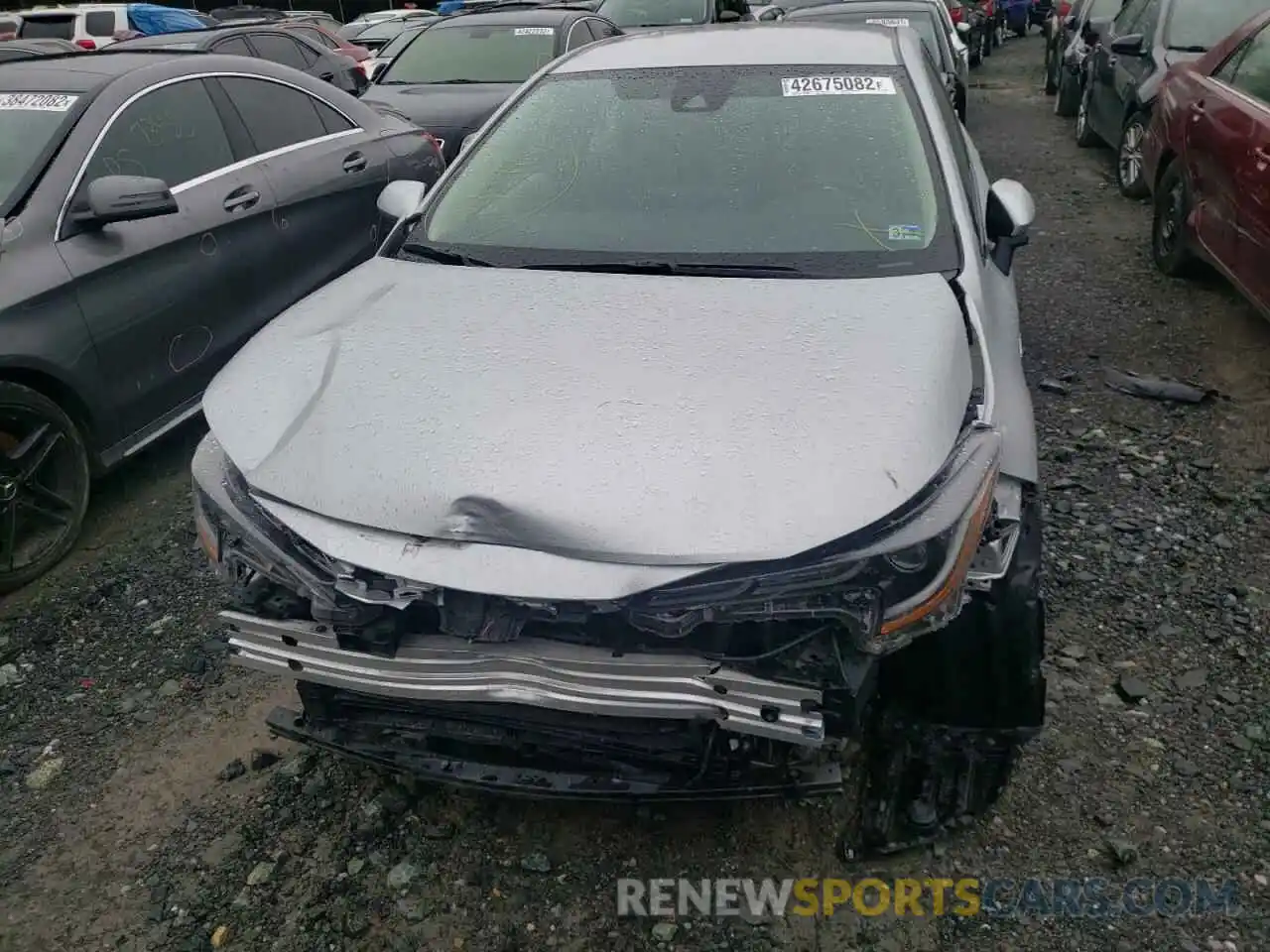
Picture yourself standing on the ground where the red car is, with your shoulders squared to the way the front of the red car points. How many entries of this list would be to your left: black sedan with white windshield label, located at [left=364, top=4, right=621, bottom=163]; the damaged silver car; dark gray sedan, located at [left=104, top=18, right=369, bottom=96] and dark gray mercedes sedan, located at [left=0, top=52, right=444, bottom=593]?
0

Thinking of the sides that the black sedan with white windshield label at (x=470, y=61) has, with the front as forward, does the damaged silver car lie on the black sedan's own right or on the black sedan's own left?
on the black sedan's own left

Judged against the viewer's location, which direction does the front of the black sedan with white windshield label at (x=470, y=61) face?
facing the viewer and to the left of the viewer

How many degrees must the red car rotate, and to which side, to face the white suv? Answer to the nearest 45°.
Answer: approximately 135° to its right

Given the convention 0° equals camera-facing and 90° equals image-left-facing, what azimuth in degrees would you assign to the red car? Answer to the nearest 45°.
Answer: approximately 315°

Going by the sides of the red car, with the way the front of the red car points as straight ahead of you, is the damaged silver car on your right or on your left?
on your right

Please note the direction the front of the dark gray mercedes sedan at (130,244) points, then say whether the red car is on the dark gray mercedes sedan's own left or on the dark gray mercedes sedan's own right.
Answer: on the dark gray mercedes sedan's own left

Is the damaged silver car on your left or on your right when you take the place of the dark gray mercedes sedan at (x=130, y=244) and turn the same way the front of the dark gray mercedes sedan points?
on your left

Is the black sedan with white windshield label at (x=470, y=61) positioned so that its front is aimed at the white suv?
no

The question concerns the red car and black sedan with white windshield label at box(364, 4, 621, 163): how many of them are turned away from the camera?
0

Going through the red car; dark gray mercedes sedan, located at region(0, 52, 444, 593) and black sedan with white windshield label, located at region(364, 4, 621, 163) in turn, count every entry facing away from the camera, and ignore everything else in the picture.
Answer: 0

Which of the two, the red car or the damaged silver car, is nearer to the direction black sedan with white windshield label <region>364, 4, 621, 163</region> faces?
the damaged silver car

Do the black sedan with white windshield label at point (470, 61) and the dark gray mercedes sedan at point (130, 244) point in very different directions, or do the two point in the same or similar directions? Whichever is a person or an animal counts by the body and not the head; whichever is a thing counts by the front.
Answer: same or similar directions

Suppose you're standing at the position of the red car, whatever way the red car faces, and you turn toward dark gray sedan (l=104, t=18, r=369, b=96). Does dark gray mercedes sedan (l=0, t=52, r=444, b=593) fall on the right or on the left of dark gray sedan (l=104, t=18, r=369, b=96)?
left

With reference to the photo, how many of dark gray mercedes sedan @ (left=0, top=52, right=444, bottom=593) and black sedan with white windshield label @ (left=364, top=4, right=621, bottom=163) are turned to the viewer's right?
0

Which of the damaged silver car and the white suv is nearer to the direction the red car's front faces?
the damaged silver car

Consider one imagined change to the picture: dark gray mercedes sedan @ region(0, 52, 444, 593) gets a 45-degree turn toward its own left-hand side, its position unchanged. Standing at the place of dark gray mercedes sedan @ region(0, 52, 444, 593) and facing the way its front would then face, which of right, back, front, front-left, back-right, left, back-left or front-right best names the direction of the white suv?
back
